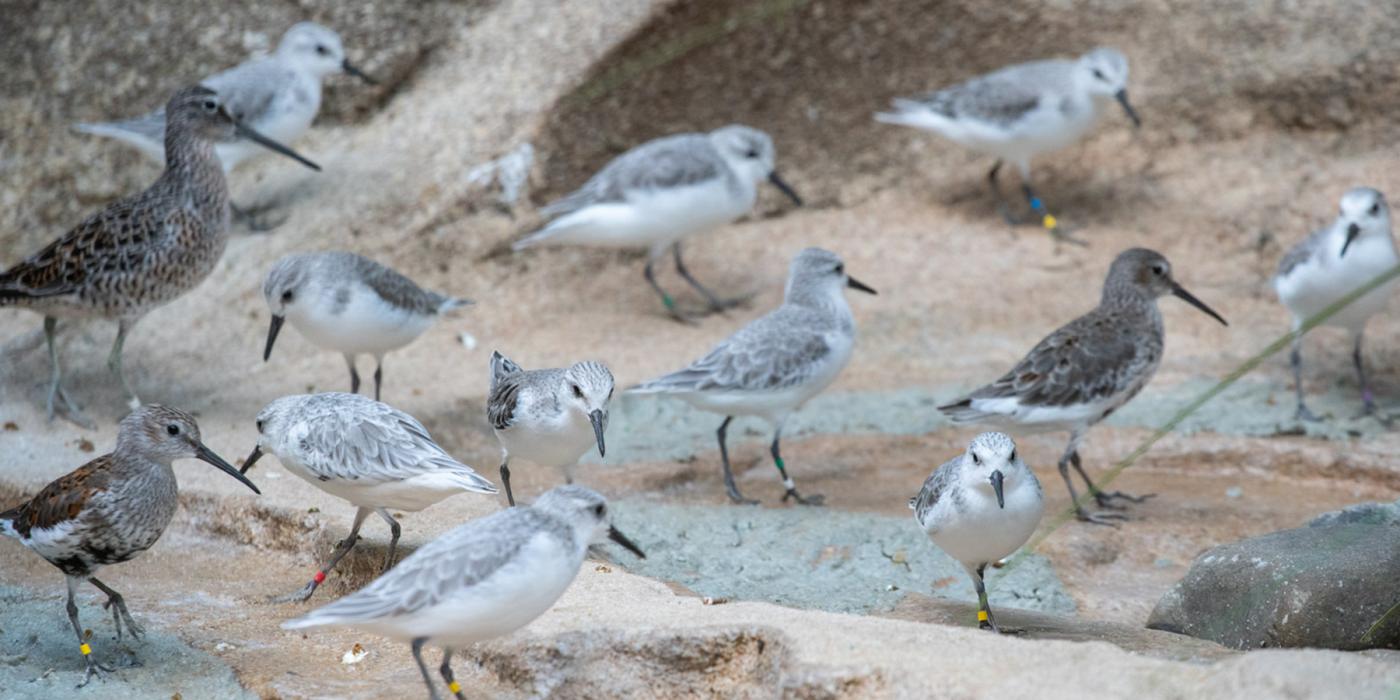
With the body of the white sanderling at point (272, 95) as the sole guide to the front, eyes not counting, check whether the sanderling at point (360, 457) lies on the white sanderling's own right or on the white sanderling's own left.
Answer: on the white sanderling's own right

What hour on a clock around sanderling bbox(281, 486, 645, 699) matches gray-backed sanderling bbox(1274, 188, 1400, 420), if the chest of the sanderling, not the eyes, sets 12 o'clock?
The gray-backed sanderling is roughly at 11 o'clock from the sanderling.

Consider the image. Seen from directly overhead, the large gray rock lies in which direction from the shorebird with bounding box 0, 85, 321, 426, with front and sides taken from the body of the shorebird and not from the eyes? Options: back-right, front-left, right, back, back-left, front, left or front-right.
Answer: front-right

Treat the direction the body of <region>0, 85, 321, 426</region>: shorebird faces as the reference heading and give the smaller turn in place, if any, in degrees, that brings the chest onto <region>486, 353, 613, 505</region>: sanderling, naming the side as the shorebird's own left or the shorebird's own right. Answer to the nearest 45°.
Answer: approximately 45° to the shorebird's own right

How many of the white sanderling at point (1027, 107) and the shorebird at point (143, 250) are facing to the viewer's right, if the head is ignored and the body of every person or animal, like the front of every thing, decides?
2

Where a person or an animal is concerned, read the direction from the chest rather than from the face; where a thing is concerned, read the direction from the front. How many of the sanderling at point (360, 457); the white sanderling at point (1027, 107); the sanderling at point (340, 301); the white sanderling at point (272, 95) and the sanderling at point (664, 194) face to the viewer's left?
2

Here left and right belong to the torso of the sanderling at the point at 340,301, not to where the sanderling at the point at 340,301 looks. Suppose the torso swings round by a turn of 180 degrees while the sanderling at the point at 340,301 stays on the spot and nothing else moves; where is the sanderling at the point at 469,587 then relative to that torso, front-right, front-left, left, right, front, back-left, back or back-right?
right

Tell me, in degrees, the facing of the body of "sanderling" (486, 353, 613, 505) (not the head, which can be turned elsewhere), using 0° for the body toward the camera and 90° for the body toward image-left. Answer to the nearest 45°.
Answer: approximately 315°

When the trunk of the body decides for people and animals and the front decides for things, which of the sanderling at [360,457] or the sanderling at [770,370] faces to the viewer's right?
the sanderling at [770,370]

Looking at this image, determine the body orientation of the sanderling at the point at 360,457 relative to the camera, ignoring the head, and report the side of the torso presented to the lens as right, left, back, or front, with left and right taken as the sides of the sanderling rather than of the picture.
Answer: left

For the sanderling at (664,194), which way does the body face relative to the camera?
to the viewer's right

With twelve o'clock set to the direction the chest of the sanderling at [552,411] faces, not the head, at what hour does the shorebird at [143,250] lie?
The shorebird is roughly at 6 o'clock from the sanderling.

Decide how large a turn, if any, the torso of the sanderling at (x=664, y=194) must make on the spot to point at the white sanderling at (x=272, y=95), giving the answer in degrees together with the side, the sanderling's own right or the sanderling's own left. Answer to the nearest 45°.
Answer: approximately 180°

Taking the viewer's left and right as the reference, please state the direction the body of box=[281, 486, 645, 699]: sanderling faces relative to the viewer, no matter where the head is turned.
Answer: facing to the right of the viewer

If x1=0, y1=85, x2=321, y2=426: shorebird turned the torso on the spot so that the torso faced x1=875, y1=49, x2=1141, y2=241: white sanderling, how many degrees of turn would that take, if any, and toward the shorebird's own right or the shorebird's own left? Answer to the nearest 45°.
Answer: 0° — it already faces it

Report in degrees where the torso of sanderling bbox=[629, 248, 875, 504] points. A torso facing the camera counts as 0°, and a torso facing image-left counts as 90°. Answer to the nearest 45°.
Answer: approximately 270°

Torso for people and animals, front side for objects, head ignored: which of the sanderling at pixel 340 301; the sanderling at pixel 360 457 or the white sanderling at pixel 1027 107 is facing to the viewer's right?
the white sanderling

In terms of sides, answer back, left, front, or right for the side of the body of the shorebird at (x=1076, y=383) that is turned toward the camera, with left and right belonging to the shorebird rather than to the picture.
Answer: right

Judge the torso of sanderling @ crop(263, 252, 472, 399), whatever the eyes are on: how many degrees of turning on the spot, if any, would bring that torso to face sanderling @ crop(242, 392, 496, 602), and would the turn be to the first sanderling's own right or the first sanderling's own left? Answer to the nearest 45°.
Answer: approximately 90° to the first sanderling's own left
